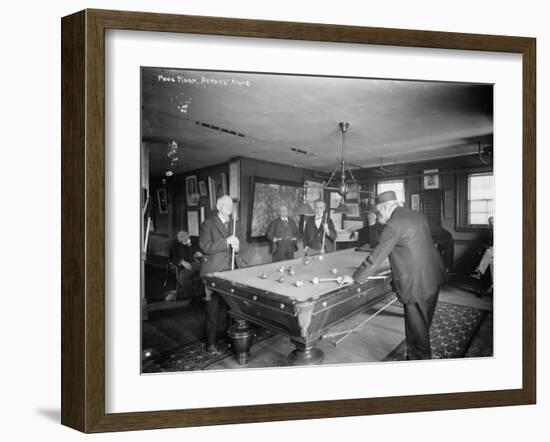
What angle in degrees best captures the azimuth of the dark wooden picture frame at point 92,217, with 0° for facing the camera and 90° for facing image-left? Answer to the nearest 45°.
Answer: approximately 315°
